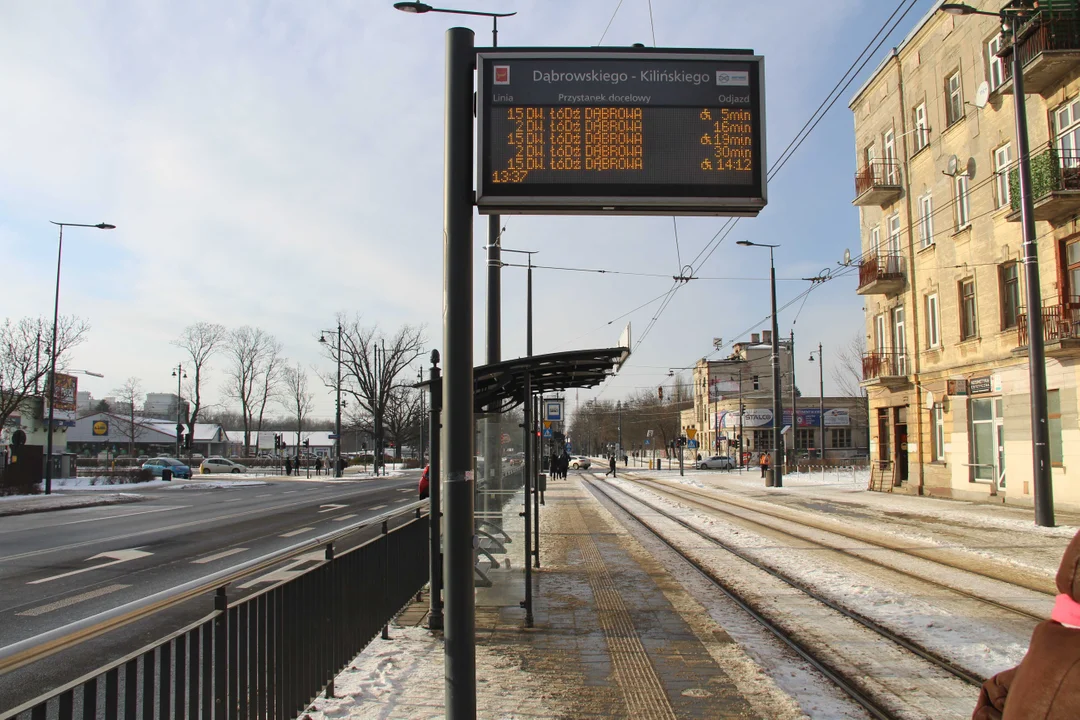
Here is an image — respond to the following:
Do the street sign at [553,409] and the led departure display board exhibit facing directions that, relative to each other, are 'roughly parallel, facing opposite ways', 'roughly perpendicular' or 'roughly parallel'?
roughly parallel

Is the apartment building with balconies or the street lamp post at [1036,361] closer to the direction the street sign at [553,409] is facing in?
the street lamp post

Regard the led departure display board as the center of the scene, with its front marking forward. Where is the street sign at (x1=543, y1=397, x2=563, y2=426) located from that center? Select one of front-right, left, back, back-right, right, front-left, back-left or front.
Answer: back

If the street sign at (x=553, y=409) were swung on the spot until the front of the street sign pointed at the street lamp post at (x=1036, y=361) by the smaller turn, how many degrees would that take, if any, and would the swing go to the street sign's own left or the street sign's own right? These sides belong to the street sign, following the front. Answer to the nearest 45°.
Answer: approximately 45° to the street sign's own left

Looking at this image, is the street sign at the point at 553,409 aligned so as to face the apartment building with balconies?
no

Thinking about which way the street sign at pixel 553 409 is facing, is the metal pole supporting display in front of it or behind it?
in front

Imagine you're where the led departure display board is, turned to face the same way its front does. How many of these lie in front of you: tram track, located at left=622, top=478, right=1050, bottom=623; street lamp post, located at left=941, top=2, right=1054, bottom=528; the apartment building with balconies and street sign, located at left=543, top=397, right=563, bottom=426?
0

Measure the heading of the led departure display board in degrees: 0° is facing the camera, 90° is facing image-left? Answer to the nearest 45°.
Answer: approximately 0°

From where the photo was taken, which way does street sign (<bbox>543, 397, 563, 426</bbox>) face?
toward the camera

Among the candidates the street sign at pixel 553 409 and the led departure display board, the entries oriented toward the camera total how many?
2

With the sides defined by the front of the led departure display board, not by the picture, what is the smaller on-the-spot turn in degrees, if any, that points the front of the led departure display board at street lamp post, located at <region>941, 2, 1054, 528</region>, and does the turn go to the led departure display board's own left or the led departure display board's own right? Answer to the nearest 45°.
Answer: approximately 135° to the led departure display board's own left

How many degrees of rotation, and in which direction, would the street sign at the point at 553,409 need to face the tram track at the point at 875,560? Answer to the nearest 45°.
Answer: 0° — it already faces it

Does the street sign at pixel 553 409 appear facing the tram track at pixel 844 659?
yes
